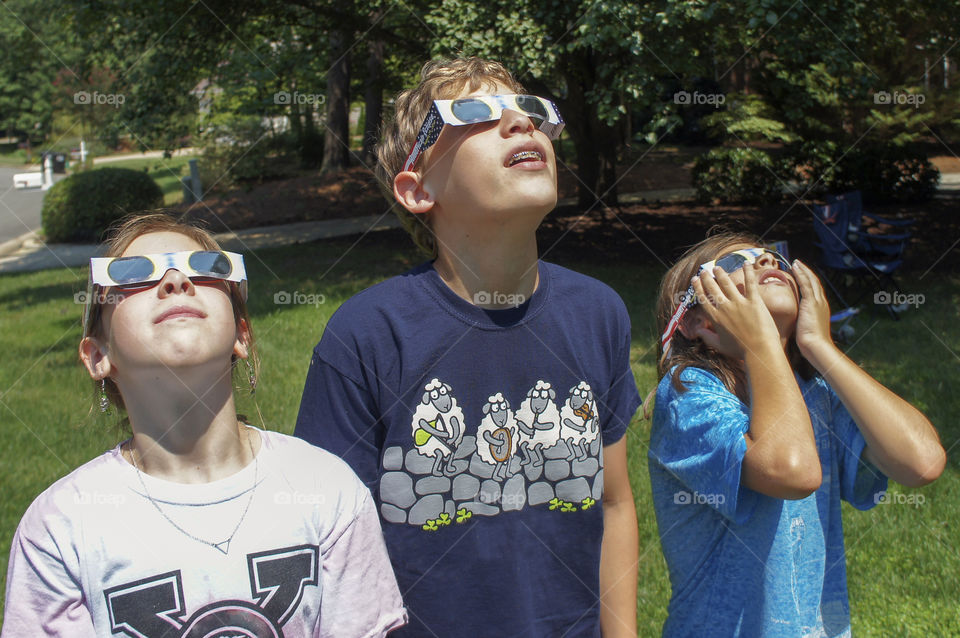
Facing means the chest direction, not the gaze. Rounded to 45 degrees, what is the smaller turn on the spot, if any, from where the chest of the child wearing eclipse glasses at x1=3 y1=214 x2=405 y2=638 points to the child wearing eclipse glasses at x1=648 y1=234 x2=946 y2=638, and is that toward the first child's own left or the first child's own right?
approximately 90° to the first child's own left

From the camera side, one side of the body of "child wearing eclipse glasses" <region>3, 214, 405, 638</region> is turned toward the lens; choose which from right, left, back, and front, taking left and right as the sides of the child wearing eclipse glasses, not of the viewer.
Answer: front

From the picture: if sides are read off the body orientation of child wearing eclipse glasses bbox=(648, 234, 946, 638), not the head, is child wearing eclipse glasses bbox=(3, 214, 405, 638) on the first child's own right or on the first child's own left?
on the first child's own right

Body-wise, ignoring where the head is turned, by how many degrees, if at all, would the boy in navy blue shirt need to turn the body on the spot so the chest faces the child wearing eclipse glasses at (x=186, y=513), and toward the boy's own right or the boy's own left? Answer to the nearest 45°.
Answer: approximately 90° to the boy's own right

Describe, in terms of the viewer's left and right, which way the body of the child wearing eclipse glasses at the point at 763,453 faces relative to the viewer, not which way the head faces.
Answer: facing the viewer and to the right of the viewer

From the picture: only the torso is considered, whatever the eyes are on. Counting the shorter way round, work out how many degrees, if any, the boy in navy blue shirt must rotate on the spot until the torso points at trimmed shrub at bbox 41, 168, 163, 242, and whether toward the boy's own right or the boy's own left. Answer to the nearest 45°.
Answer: approximately 180°

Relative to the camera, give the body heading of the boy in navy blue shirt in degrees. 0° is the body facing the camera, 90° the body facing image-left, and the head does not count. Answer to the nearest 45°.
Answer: approximately 315°

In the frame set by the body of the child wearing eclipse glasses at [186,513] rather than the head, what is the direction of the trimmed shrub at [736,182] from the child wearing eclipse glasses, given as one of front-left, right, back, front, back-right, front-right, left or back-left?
back-left

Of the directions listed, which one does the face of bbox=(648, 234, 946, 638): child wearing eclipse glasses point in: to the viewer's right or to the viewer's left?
to the viewer's right

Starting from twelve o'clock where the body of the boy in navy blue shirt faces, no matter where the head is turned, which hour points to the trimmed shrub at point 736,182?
The trimmed shrub is roughly at 8 o'clock from the boy in navy blue shirt.

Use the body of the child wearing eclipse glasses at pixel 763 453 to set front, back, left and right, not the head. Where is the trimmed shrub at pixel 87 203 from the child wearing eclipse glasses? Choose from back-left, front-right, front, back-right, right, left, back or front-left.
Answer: back

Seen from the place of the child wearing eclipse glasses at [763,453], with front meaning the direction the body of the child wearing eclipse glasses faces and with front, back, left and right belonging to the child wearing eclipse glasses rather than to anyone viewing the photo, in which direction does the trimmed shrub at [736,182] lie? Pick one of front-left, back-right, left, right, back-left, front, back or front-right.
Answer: back-left

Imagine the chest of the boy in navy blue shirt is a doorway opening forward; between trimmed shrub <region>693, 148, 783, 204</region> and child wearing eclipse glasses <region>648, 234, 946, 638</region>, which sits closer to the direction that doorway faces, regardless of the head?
the child wearing eclipse glasses

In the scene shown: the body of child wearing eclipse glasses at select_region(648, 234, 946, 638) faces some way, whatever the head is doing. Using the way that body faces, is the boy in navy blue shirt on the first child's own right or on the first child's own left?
on the first child's own right

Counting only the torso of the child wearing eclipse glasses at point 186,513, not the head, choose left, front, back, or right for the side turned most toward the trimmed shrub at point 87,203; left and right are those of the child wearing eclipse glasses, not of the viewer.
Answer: back
